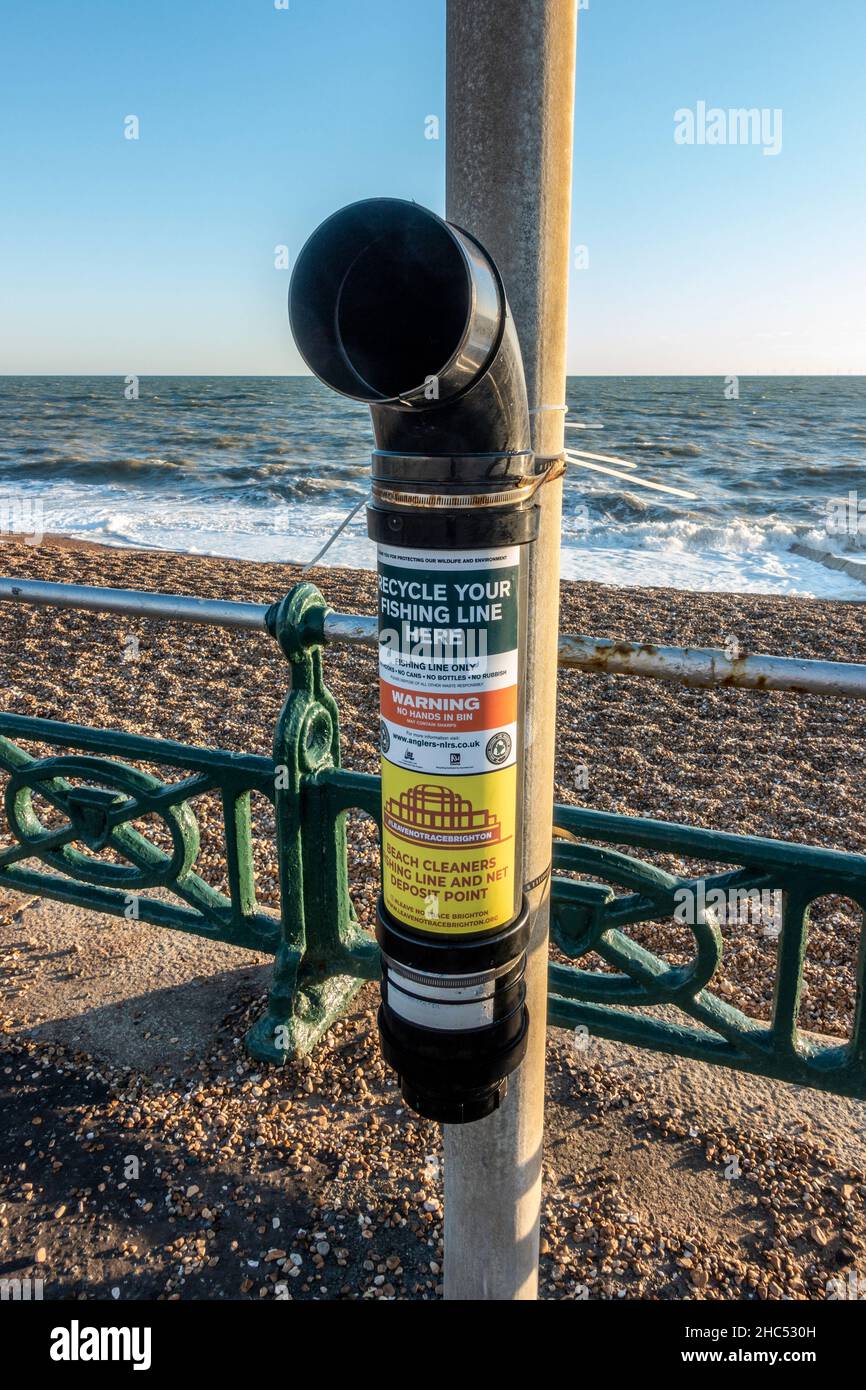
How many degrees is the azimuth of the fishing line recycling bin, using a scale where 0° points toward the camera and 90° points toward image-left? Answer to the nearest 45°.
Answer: approximately 45°
